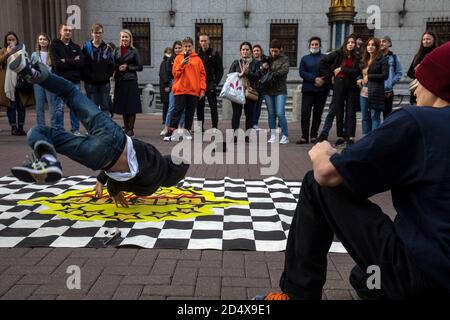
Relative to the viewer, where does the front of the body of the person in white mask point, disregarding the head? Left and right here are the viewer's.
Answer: facing the viewer

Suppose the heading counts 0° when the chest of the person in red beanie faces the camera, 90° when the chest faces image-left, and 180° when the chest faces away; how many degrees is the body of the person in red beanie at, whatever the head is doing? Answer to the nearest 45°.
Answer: approximately 135°

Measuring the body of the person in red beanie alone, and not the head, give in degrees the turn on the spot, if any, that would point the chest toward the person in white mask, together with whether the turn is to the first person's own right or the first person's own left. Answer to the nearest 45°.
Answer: approximately 45° to the first person's own right

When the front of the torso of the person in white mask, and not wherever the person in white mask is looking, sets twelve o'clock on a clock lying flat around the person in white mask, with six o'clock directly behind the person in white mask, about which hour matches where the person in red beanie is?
The person in red beanie is roughly at 12 o'clock from the person in white mask.

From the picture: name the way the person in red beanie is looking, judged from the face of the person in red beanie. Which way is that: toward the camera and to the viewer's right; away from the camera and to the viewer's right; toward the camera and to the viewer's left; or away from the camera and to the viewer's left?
away from the camera and to the viewer's left

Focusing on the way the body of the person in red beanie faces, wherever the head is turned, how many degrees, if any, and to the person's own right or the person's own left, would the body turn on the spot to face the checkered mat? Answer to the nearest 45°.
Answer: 0° — they already face it
